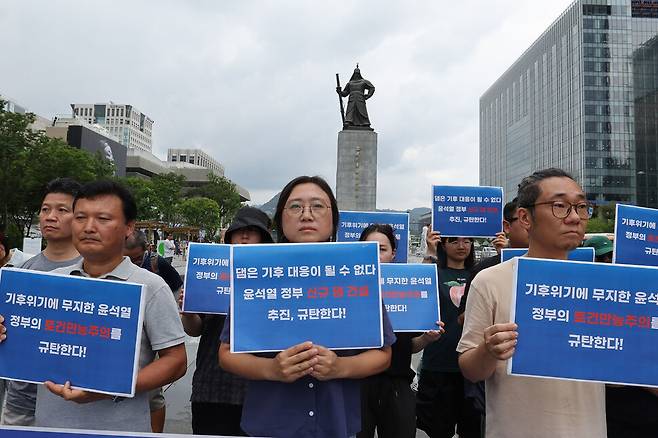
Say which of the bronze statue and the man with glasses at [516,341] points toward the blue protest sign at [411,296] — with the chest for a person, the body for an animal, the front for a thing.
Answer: the bronze statue

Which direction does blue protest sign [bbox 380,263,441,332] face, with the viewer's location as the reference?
facing the viewer

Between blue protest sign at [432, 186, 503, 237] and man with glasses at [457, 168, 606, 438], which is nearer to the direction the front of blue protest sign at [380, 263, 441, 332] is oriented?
the man with glasses

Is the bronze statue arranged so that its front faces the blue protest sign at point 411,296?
yes

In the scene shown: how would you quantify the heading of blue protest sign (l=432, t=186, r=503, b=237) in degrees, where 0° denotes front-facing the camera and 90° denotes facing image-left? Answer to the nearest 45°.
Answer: approximately 0°

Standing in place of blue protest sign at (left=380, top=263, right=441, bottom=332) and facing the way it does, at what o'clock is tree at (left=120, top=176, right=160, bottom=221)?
The tree is roughly at 5 o'clock from the blue protest sign.

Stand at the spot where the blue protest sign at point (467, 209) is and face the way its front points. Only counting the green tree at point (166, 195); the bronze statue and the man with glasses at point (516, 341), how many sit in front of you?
1

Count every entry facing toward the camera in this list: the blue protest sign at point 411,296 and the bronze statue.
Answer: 2

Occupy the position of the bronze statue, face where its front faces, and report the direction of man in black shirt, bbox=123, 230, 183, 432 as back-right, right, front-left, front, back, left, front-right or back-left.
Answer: front

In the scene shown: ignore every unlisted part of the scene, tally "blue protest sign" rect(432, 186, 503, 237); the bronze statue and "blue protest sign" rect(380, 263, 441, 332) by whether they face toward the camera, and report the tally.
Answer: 3

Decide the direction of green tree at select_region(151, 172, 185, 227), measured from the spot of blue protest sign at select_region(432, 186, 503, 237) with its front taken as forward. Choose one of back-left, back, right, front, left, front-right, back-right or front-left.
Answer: back-right

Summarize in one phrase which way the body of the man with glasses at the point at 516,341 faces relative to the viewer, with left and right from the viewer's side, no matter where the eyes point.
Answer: facing the viewer and to the right of the viewer

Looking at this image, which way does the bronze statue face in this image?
toward the camera

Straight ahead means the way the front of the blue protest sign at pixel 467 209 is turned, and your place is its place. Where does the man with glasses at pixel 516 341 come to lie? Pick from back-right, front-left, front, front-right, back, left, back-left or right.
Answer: front
